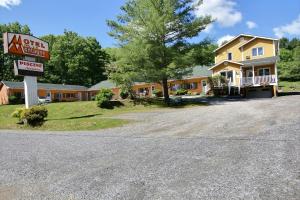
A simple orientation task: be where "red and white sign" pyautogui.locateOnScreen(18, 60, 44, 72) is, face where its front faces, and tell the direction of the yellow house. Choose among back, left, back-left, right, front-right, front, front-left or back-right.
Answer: front-left

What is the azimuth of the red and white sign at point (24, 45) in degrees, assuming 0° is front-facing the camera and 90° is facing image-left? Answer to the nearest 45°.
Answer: approximately 315°

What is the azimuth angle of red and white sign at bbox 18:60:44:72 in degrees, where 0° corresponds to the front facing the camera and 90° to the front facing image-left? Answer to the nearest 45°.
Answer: approximately 315°
